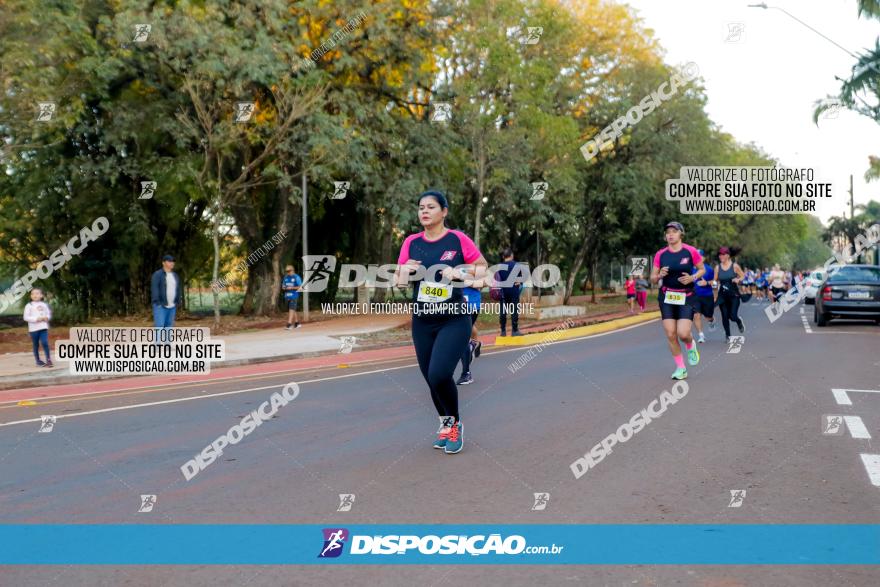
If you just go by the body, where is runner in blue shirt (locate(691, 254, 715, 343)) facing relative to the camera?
toward the camera

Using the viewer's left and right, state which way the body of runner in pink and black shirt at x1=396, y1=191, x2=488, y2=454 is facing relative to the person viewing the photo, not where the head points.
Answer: facing the viewer and to the left of the viewer

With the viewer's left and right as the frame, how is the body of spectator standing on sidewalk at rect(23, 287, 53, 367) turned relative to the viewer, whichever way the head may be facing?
facing the viewer and to the right of the viewer

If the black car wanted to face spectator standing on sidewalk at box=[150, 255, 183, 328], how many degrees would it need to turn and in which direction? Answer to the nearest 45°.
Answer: approximately 135° to its left

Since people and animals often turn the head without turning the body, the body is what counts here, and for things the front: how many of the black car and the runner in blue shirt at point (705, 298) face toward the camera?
1

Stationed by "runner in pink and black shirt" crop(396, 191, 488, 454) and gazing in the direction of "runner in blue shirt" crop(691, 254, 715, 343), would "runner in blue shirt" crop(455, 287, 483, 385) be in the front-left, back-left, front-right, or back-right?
front-left

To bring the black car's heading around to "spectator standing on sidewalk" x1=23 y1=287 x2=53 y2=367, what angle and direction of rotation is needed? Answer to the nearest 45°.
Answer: approximately 135° to its left

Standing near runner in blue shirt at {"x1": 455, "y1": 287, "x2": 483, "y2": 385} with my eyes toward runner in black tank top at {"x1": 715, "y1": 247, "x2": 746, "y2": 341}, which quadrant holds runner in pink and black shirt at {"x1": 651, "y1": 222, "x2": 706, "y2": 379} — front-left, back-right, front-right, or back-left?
front-right

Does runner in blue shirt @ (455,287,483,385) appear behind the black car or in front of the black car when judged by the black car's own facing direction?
behind

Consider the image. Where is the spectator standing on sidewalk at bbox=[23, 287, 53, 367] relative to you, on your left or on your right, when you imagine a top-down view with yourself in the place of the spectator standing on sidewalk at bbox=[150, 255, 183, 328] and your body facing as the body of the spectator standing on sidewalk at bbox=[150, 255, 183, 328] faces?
on your right

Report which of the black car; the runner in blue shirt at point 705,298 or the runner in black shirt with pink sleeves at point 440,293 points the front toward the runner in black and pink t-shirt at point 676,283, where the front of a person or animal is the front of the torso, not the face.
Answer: the runner in blue shirt

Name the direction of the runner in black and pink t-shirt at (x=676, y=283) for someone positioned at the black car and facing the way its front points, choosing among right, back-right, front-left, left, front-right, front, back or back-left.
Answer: back

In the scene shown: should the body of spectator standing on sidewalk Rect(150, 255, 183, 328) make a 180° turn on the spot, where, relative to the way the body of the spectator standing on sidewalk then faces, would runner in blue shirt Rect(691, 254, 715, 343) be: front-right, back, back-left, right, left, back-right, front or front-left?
back-right

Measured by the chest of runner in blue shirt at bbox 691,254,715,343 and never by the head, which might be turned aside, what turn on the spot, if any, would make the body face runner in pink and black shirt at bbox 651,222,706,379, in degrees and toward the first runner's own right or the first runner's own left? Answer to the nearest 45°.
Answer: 0° — they already face them

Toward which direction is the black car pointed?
away from the camera
